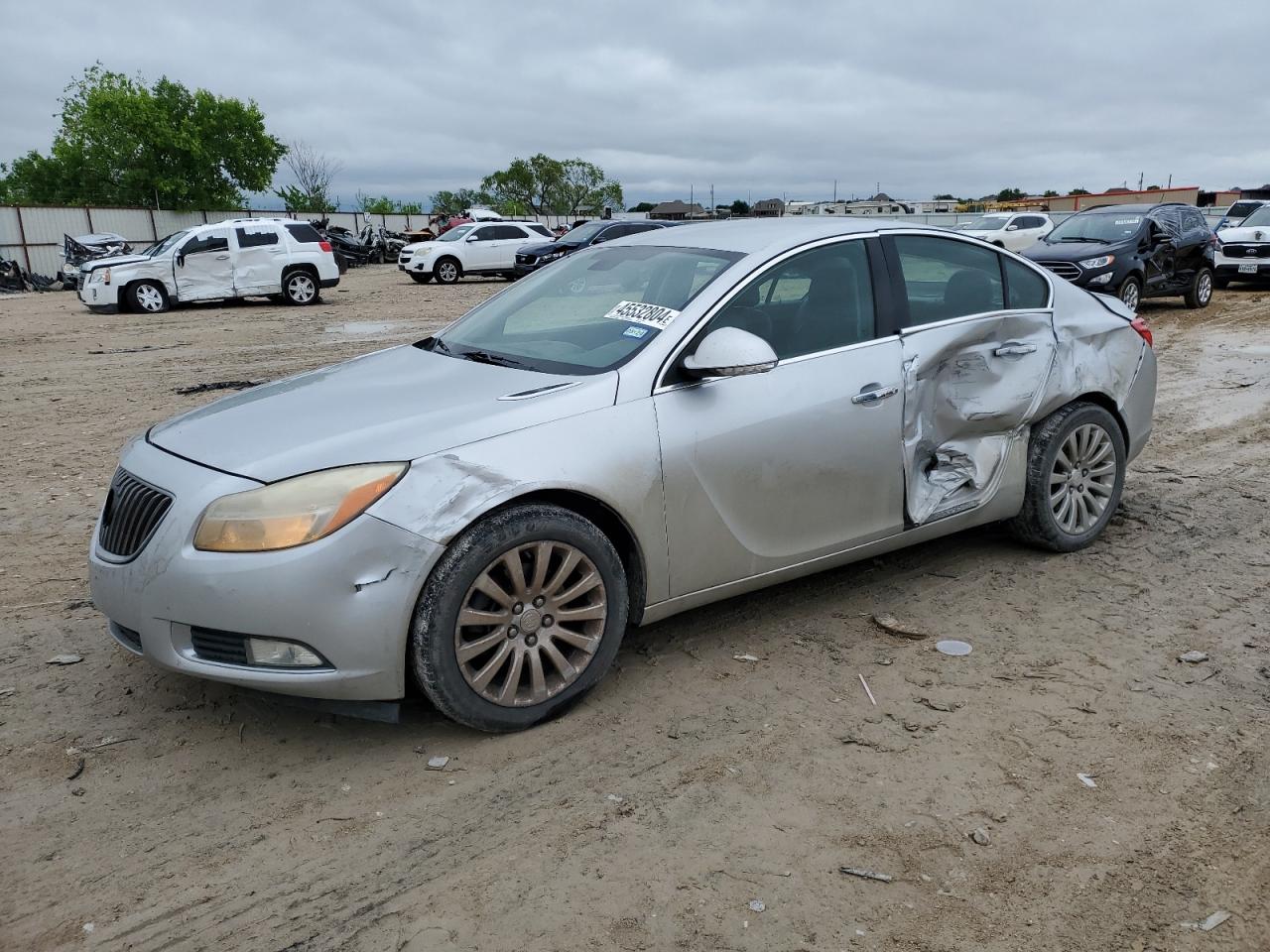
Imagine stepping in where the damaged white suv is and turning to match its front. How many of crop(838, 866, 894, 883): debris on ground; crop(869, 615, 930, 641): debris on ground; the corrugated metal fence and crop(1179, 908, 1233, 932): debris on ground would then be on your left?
3

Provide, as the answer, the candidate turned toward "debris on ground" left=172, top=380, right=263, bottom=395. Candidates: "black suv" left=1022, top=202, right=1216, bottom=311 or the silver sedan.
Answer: the black suv

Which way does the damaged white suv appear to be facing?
to the viewer's left

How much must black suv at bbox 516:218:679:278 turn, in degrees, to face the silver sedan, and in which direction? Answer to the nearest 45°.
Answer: approximately 45° to its left

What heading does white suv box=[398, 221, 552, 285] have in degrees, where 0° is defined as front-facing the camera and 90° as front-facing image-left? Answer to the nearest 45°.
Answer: approximately 45°

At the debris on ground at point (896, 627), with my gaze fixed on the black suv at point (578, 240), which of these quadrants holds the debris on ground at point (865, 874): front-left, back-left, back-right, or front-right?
back-left

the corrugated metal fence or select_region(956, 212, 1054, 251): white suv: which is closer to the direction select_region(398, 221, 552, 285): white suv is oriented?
the corrugated metal fence

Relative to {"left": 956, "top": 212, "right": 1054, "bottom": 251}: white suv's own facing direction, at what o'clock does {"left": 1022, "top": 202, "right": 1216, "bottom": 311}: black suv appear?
The black suv is roughly at 10 o'clock from the white suv.

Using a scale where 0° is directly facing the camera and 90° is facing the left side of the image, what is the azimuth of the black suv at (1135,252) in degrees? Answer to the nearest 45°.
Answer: approximately 45°
